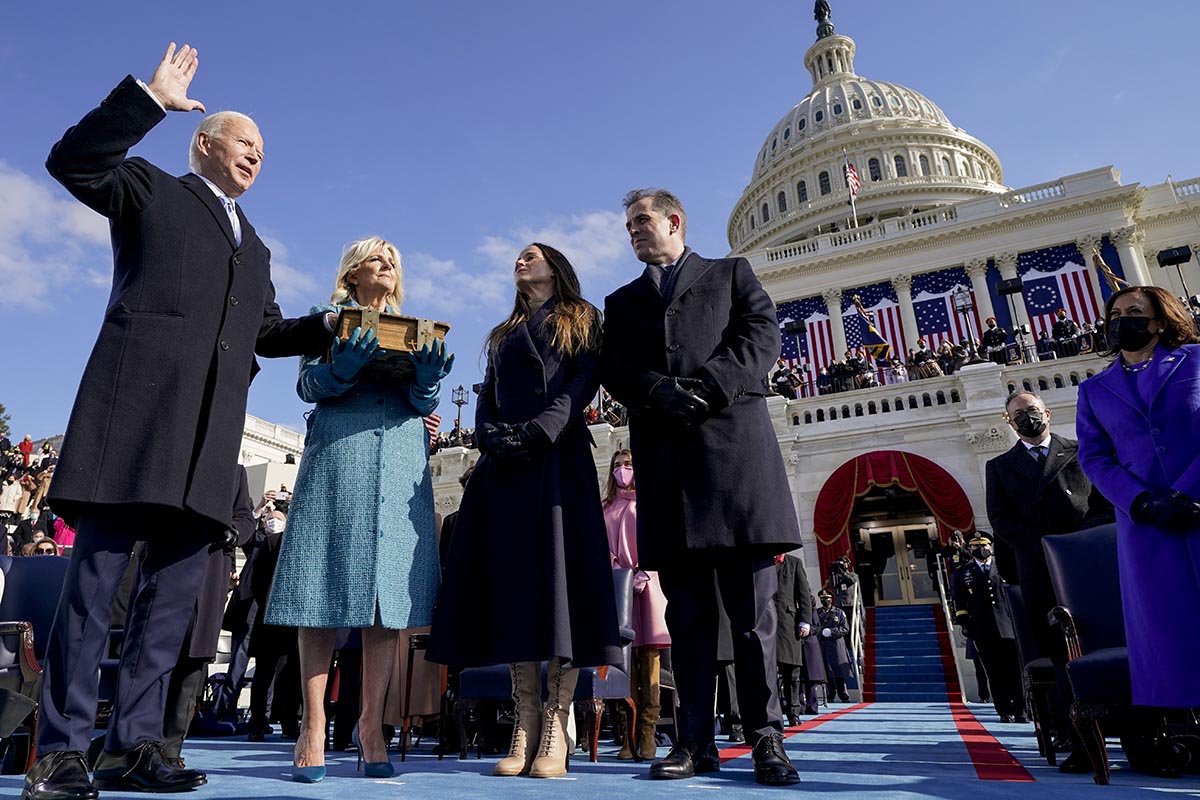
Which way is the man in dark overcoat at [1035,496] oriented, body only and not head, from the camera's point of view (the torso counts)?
toward the camera

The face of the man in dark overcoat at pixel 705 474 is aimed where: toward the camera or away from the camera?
toward the camera

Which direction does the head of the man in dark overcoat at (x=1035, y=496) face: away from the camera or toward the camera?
toward the camera

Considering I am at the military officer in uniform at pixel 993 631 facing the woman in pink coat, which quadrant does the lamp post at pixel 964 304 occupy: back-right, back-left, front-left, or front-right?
back-right

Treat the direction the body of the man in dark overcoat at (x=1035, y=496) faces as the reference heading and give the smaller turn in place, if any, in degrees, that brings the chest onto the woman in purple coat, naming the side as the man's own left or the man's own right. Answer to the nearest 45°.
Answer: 0° — they already face them

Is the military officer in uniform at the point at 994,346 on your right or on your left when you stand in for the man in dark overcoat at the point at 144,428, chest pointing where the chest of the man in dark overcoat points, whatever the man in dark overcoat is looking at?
on your left

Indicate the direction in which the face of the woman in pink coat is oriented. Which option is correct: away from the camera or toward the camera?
toward the camera

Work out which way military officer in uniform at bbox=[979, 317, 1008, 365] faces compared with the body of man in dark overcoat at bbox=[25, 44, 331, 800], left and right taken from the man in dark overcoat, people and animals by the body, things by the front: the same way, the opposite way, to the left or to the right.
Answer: to the right

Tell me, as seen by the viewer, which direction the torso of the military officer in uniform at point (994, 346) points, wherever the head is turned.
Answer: toward the camera

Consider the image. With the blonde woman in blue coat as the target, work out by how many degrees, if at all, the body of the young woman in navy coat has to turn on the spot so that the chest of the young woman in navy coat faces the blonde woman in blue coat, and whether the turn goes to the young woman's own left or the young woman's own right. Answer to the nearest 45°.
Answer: approximately 45° to the young woman's own right

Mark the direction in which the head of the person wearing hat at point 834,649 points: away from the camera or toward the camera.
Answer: toward the camera

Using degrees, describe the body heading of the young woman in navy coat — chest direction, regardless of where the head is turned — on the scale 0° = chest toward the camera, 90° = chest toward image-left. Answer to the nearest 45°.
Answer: approximately 45°

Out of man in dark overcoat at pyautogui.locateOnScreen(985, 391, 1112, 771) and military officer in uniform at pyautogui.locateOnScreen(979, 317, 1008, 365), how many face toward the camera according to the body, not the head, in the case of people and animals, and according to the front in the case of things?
2

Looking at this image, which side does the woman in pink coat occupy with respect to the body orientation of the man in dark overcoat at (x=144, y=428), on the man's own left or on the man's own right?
on the man's own left

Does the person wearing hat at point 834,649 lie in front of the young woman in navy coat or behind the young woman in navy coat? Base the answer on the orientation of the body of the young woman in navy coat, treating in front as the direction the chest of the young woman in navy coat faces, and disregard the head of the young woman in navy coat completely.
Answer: behind
